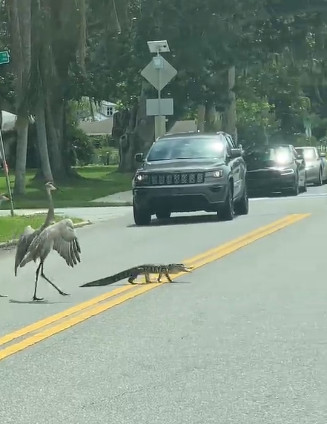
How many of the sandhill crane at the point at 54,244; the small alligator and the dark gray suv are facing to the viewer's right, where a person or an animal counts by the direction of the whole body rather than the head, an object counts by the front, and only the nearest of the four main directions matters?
2

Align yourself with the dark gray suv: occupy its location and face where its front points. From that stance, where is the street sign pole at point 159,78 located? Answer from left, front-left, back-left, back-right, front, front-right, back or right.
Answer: back

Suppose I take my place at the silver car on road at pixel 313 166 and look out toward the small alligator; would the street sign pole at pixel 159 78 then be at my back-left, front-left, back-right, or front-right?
front-right

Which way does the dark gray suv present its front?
toward the camera

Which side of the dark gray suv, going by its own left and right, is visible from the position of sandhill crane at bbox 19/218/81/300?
front

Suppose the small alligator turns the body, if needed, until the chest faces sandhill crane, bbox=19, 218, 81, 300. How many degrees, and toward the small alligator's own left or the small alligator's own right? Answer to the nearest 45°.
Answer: approximately 135° to the small alligator's own right

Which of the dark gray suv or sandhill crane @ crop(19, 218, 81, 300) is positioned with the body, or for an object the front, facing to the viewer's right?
the sandhill crane

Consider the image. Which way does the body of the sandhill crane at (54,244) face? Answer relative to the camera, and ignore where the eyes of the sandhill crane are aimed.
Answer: to the viewer's right

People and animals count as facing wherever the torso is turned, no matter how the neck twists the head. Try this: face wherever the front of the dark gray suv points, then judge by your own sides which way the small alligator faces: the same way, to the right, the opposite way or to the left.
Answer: to the left

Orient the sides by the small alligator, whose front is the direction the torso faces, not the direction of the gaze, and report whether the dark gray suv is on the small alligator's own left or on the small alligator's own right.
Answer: on the small alligator's own left

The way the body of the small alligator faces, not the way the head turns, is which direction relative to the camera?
to the viewer's right

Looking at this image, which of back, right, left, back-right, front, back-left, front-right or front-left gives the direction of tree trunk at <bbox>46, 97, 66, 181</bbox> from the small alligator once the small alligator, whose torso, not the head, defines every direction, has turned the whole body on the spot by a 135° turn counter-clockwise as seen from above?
front-right
